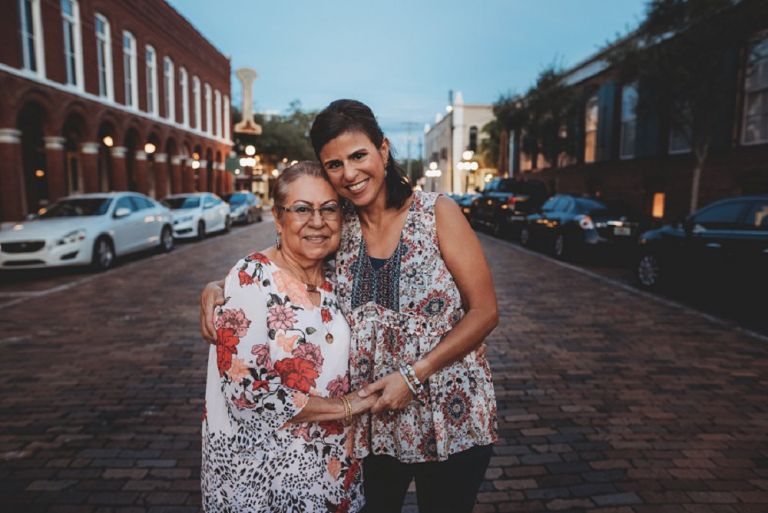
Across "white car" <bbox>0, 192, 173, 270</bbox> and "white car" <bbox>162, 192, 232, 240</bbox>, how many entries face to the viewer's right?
0

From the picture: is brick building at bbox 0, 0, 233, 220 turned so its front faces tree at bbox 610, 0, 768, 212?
yes

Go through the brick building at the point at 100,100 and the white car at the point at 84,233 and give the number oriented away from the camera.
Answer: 0

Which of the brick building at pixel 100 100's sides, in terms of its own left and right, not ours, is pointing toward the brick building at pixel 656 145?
front

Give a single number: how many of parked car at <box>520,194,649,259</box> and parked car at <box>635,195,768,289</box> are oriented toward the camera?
0

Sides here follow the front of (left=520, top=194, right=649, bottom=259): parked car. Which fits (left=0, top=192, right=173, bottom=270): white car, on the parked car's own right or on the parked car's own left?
on the parked car's own left

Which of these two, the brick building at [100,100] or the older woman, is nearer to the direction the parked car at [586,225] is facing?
the brick building

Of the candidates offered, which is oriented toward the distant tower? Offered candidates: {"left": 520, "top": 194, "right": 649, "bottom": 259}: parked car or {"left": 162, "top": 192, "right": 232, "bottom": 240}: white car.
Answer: the parked car

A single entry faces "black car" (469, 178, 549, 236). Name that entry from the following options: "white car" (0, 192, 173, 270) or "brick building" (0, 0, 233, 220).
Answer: the brick building

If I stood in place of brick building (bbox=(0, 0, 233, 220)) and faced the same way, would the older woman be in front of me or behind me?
in front

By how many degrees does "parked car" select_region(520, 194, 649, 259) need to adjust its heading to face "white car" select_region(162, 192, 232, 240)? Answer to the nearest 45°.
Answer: approximately 45° to its left

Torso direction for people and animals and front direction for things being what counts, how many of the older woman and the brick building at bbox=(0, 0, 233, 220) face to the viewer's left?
0

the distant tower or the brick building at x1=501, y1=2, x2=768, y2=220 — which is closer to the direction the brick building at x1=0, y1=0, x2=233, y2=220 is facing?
the brick building

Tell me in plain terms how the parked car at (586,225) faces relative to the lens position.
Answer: facing away from the viewer and to the left of the viewer

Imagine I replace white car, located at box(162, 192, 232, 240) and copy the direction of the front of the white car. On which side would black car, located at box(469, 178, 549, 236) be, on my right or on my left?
on my left

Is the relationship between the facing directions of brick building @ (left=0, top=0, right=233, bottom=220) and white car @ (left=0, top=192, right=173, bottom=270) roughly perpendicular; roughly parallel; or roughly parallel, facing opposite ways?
roughly perpendicular

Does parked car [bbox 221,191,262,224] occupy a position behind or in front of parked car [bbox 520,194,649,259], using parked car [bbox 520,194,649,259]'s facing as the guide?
in front

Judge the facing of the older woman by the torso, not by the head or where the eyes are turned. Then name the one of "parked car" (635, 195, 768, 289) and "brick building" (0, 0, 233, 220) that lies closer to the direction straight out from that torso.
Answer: the parked car
